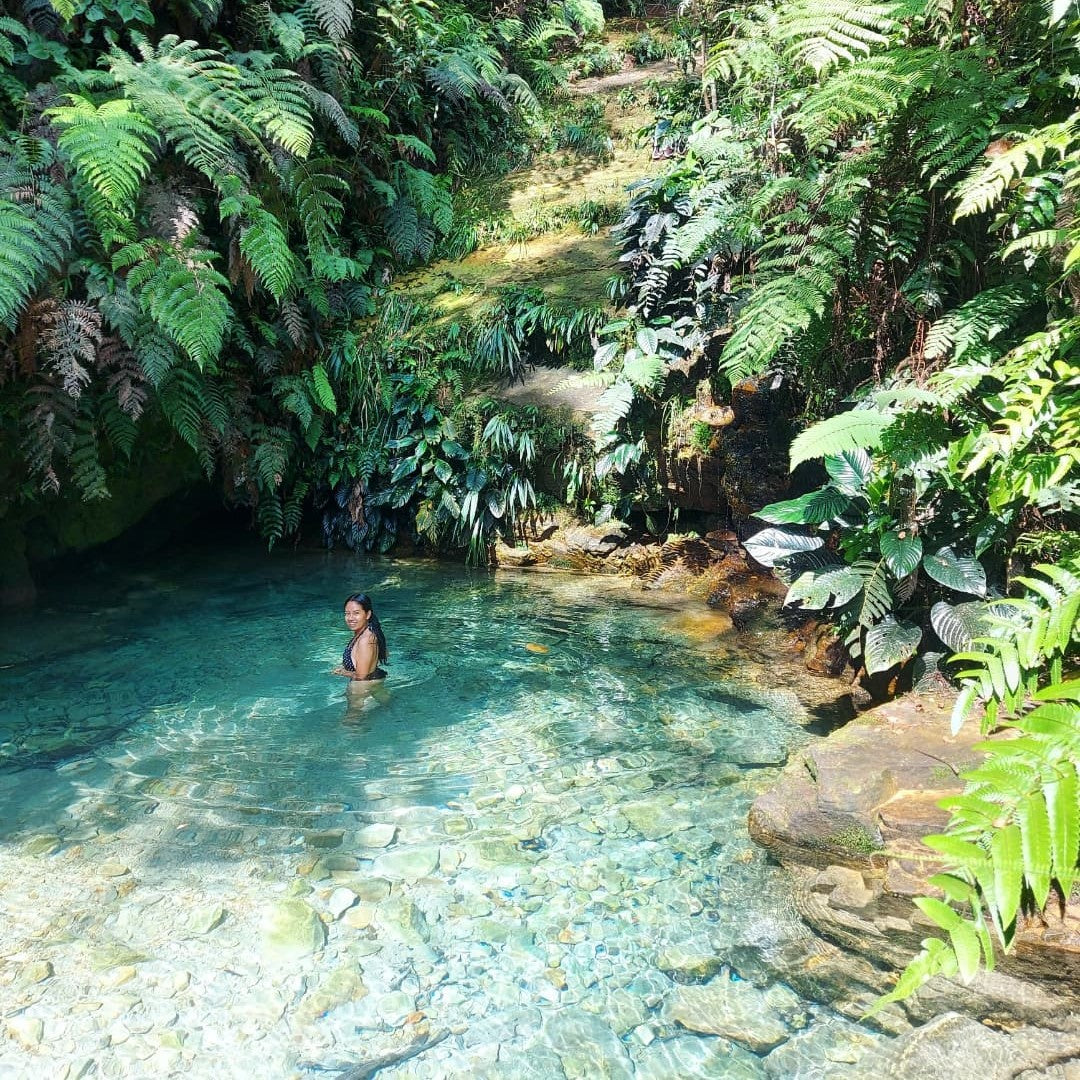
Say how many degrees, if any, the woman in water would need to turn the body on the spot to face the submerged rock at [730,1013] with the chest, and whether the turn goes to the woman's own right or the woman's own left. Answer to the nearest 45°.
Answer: approximately 90° to the woman's own left

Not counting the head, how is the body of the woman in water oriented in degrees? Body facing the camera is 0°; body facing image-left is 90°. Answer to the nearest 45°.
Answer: approximately 90°

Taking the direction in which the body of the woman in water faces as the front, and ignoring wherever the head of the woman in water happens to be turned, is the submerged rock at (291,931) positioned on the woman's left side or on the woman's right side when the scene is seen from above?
on the woman's left side

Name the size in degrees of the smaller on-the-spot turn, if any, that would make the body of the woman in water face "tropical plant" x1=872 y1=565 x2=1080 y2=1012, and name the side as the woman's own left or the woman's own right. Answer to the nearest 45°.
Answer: approximately 90° to the woman's own left

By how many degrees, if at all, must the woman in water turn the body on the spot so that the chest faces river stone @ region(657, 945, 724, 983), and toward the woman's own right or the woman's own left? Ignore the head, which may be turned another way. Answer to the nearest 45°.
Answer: approximately 90° to the woman's own left

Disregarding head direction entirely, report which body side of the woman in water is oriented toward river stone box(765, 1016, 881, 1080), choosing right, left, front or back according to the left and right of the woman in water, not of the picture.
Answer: left

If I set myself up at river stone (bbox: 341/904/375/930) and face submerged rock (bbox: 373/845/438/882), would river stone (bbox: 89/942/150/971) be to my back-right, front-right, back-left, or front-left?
back-left

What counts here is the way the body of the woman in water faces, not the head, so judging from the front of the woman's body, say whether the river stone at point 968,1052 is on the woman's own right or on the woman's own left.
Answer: on the woman's own left

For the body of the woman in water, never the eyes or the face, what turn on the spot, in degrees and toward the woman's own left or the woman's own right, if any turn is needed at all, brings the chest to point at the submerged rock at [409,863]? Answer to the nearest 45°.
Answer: approximately 90° to the woman's own left

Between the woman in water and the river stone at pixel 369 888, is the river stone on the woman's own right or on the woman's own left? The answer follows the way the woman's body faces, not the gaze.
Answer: on the woman's own left
